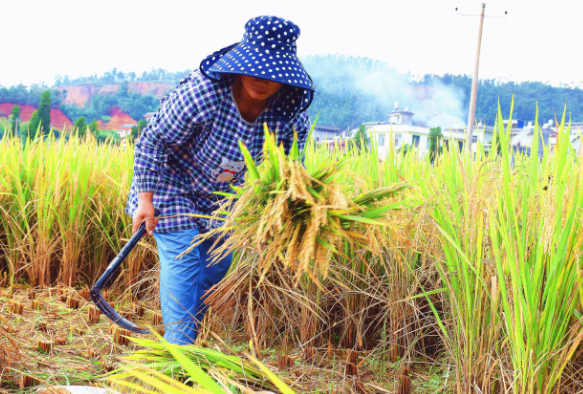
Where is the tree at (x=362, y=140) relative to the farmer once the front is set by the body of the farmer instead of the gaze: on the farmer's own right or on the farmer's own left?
on the farmer's own left

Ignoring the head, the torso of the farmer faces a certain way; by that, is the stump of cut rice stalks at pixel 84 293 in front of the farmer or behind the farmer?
behind

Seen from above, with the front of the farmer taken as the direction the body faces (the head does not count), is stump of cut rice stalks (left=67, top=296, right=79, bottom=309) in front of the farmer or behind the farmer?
behind

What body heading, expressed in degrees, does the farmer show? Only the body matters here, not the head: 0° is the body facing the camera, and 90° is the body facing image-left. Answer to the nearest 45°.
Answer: approximately 315°
